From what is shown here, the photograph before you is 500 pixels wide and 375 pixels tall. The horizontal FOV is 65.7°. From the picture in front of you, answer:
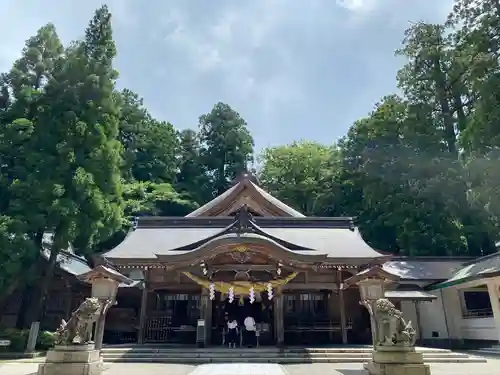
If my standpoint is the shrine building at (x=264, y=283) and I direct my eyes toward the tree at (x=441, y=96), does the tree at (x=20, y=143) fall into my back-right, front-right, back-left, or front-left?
back-left

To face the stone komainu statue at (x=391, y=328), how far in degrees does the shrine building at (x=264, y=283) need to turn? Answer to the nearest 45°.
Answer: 0° — it already faces it

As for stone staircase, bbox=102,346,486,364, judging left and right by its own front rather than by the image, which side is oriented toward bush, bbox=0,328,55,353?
right

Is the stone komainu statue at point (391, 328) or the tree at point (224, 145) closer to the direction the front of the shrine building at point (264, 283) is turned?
the stone komainu statue

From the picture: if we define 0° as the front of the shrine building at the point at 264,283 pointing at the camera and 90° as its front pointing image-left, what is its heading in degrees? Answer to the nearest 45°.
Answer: approximately 0°

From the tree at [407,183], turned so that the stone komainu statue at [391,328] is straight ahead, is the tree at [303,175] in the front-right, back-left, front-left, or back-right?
back-right

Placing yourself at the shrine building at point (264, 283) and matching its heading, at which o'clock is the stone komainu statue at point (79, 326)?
The stone komainu statue is roughly at 1 o'clock from the shrine building.

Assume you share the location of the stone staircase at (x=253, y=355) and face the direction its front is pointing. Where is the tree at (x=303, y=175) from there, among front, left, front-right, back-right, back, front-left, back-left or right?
back

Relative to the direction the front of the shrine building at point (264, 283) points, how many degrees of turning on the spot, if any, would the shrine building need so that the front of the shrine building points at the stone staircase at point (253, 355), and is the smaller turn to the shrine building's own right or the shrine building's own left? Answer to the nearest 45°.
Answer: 0° — it already faces it

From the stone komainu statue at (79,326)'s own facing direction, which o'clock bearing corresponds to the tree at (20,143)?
The tree is roughly at 8 o'clock from the stone komainu statue.

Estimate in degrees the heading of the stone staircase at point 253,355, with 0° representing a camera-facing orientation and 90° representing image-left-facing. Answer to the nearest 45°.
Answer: approximately 0°

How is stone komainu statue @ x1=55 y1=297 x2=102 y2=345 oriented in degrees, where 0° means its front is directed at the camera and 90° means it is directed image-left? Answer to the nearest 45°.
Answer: approximately 270°
